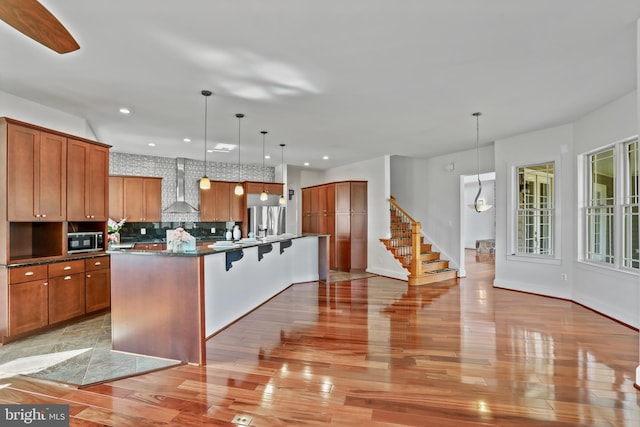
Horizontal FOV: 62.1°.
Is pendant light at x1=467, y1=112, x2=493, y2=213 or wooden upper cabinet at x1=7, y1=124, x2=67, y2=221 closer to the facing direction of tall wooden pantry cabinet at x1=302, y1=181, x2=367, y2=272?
the wooden upper cabinet

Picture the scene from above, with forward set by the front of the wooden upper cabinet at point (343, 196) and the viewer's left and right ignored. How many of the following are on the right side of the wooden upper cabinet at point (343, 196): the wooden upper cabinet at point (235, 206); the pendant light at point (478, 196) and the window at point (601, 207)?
1

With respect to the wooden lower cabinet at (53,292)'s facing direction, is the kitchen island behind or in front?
in front

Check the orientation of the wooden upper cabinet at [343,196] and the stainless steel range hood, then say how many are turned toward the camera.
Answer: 2

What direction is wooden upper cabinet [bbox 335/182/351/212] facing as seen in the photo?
toward the camera

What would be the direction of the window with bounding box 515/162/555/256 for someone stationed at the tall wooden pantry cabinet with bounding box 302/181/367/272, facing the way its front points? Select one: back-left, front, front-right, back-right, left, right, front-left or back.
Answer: left

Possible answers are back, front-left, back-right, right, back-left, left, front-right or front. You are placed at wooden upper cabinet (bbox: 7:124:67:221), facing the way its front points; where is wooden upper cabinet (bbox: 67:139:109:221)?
left

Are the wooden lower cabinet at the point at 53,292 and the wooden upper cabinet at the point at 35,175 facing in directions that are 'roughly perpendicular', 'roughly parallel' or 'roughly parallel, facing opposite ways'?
roughly parallel

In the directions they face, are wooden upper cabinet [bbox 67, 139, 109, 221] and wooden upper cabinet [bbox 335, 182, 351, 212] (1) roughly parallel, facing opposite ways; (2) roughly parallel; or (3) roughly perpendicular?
roughly perpendicular

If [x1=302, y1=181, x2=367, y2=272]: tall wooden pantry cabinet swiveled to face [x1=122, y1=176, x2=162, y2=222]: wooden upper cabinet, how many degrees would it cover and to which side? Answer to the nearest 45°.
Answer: approximately 45° to its right

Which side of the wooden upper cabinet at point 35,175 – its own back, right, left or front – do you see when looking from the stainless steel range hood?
left

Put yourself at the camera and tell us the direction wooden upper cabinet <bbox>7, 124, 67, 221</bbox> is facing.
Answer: facing the viewer and to the right of the viewer

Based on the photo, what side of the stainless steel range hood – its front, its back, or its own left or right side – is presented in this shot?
front
